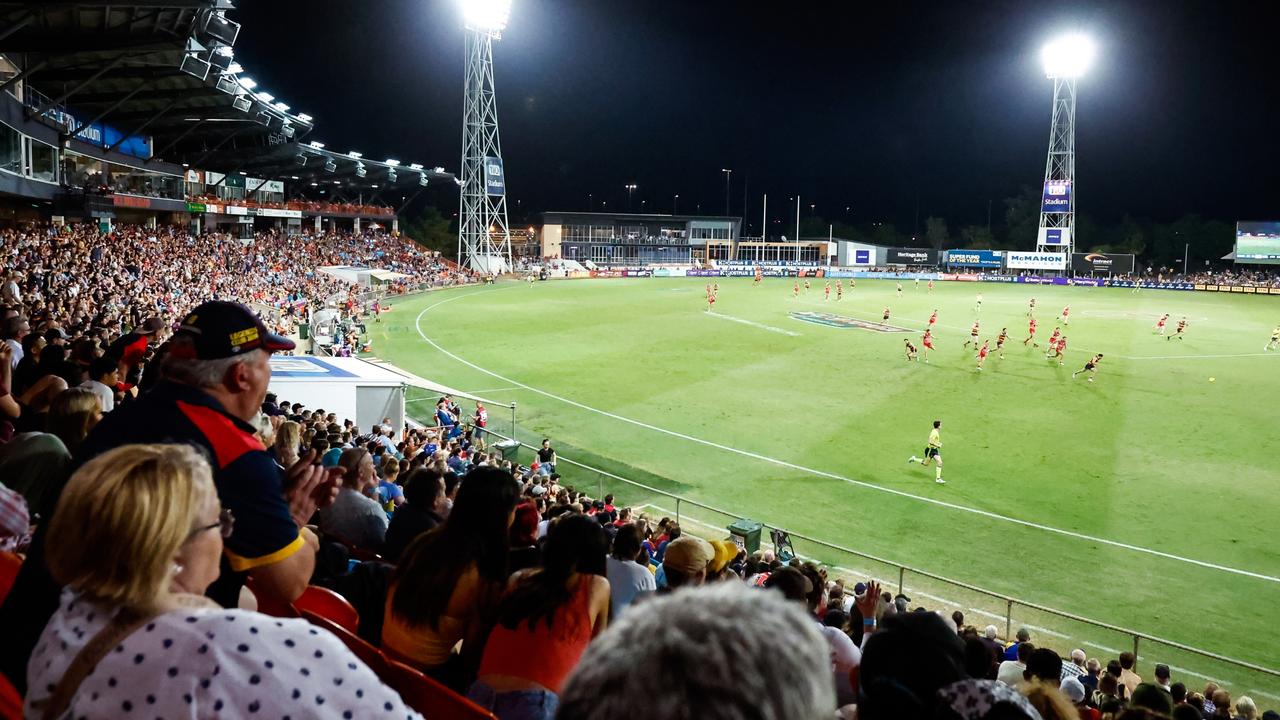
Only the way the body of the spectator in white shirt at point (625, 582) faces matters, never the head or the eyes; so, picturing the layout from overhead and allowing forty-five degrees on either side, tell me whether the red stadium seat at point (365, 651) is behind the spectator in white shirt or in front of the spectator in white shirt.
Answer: behind

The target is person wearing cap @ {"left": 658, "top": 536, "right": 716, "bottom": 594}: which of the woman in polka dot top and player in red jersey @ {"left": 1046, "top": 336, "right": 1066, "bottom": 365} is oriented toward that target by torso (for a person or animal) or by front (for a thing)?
the woman in polka dot top

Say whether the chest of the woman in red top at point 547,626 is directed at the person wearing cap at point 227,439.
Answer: no

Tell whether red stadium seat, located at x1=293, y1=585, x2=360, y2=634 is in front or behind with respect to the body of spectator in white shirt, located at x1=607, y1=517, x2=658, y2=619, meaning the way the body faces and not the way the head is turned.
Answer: behind

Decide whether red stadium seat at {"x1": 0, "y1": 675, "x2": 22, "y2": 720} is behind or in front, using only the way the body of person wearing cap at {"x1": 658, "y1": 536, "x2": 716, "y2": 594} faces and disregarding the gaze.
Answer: behind

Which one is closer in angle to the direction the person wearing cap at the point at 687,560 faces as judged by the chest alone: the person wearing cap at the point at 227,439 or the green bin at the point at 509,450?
the green bin

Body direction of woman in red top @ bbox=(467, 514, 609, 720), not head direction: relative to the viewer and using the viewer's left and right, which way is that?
facing away from the viewer and to the right of the viewer

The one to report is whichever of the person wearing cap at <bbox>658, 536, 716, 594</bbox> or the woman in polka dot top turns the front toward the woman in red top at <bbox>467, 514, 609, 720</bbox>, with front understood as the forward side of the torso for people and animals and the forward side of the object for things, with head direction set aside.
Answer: the woman in polka dot top

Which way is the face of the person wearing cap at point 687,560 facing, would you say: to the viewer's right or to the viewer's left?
to the viewer's right

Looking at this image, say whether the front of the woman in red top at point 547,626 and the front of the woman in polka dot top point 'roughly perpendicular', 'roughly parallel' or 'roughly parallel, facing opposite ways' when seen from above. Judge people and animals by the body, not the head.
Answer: roughly parallel

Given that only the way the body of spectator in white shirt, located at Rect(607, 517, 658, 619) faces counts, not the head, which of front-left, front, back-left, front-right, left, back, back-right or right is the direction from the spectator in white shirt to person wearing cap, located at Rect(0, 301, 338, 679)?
back

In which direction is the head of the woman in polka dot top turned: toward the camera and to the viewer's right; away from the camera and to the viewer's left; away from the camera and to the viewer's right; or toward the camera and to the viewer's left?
away from the camera and to the viewer's right

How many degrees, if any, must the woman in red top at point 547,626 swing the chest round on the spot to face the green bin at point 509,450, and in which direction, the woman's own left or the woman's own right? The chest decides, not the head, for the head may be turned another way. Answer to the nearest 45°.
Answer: approximately 45° to the woman's own left

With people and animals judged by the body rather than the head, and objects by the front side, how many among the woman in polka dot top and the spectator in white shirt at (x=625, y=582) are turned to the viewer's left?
0

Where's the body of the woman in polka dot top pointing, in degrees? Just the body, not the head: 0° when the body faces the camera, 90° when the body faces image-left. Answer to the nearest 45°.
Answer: approximately 225°

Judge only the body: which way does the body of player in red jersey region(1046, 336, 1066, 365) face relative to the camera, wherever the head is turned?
to the viewer's right

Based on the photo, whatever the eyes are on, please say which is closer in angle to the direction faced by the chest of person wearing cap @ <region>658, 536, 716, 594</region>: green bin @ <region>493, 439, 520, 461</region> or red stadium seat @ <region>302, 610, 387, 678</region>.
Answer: the green bin
